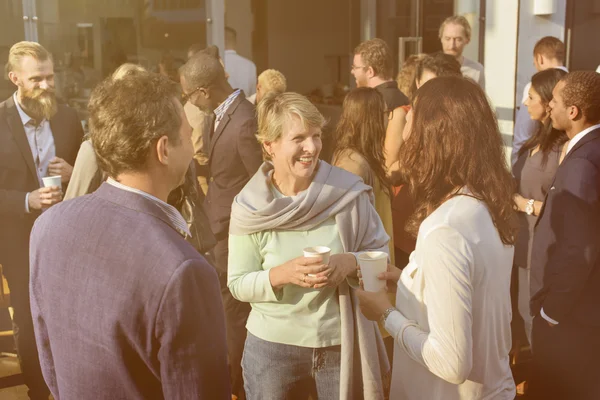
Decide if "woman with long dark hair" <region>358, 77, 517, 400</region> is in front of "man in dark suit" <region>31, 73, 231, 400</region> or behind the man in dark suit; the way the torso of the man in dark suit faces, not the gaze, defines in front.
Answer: in front

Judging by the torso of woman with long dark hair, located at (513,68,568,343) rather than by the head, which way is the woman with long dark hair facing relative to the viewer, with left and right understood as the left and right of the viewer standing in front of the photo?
facing to the left of the viewer

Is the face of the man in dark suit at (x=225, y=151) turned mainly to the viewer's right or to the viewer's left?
to the viewer's left

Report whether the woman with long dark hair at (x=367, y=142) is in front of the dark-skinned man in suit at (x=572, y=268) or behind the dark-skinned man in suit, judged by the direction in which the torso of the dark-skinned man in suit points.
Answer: in front

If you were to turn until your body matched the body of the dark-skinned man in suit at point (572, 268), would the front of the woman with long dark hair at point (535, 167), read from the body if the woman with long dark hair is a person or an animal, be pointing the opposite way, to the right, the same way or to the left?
the same way

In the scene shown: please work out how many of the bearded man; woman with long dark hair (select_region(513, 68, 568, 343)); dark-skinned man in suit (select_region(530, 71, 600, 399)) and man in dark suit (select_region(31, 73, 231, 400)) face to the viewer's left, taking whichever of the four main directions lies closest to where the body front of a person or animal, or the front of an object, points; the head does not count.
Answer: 2

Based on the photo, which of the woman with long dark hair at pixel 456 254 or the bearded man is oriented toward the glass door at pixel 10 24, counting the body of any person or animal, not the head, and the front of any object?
the woman with long dark hair

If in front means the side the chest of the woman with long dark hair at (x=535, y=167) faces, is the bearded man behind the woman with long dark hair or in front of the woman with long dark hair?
in front

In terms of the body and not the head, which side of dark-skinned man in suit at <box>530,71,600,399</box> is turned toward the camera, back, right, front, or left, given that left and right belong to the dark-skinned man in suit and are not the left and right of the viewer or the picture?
left

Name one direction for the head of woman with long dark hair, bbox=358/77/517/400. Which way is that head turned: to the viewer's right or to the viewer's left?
to the viewer's left

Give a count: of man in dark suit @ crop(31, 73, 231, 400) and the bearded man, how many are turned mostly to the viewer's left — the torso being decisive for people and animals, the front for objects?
0

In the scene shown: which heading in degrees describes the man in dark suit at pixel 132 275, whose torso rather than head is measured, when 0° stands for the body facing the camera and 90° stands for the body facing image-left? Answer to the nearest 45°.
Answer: approximately 225°

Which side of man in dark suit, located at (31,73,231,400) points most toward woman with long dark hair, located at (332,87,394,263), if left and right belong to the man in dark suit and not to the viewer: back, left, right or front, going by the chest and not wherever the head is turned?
front

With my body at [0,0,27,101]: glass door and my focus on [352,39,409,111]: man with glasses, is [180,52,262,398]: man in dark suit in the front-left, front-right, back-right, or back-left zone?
front-right
